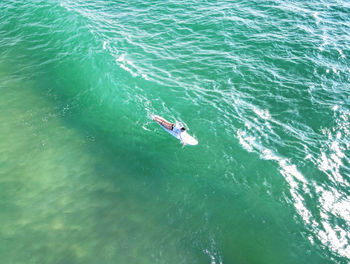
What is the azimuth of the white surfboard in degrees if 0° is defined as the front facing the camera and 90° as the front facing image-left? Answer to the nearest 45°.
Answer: approximately 315°
